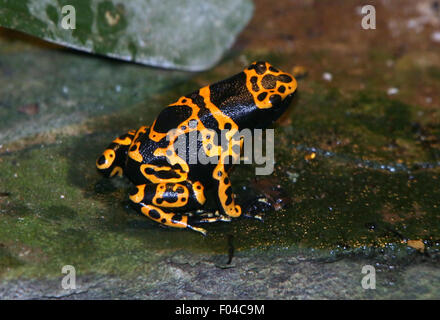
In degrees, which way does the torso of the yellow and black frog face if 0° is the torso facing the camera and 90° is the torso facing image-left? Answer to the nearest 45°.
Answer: approximately 270°
